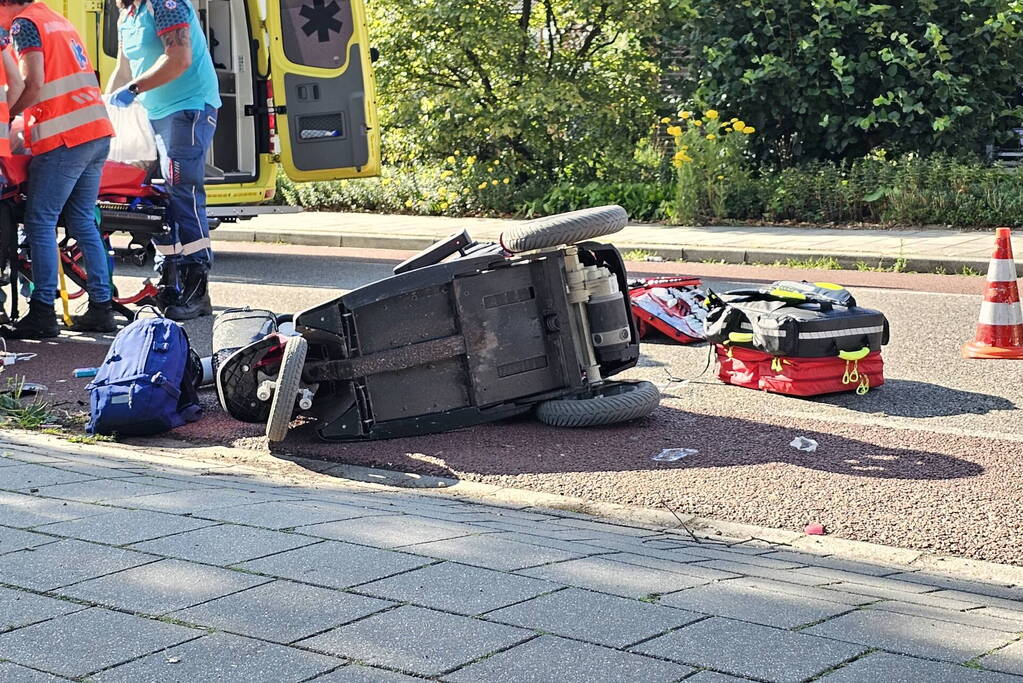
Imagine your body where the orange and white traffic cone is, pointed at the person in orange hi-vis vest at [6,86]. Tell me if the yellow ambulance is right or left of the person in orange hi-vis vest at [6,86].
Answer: right

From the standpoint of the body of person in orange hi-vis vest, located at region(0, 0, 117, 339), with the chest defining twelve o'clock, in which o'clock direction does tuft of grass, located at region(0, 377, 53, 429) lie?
The tuft of grass is roughly at 8 o'clock from the person in orange hi-vis vest.

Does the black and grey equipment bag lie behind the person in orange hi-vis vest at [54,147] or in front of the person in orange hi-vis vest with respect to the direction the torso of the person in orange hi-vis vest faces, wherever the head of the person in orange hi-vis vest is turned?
behind

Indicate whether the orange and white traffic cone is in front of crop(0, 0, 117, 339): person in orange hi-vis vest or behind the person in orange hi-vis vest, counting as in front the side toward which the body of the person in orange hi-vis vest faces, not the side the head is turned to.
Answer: behind

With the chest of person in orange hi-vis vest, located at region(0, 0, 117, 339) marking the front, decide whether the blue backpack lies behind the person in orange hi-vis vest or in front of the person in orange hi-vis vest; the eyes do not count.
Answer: behind

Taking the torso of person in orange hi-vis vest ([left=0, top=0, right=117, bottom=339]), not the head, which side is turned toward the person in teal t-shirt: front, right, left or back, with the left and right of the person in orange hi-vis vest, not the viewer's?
right

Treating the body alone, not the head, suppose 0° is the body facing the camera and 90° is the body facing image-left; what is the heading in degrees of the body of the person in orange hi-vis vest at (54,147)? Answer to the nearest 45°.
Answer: approximately 135°

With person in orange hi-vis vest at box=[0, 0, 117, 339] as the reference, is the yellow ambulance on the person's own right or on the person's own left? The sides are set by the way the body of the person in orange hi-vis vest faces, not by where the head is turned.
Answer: on the person's own right

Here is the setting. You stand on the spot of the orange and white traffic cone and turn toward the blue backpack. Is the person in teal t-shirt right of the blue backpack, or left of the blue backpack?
right

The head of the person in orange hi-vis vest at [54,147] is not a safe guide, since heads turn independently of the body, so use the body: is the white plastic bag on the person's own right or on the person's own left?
on the person's own right
